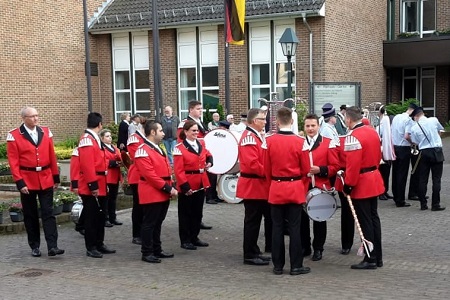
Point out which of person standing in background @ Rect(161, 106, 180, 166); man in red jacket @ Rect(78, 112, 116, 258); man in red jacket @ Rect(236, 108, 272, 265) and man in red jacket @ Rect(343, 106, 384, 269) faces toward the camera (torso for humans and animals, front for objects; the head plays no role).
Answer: the person standing in background

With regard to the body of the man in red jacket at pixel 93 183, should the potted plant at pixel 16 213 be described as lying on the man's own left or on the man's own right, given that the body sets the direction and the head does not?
on the man's own left

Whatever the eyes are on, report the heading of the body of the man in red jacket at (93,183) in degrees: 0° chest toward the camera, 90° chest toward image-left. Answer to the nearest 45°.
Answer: approximately 270°

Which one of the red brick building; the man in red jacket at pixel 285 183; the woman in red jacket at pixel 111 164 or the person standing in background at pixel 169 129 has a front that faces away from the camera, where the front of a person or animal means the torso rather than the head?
the man in red jacket

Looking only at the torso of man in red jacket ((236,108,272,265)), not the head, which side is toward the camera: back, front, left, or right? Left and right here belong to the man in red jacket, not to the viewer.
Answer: right

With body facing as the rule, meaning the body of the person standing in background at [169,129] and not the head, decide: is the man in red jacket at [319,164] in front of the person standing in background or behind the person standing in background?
in front

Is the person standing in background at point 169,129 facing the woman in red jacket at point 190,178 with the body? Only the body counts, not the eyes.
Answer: yes

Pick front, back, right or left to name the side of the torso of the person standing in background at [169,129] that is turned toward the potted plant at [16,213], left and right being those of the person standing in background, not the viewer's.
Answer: front

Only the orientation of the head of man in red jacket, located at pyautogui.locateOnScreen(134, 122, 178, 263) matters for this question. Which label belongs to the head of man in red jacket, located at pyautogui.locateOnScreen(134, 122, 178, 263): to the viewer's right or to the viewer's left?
to the viewer's right

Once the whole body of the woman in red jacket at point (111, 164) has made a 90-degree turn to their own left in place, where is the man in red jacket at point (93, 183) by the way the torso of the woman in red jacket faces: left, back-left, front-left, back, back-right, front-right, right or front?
back-right

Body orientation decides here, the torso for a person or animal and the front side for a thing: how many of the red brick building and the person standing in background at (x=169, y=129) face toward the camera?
2

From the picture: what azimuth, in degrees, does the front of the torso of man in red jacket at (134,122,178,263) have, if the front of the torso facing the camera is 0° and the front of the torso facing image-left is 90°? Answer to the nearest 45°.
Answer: approximately 270°

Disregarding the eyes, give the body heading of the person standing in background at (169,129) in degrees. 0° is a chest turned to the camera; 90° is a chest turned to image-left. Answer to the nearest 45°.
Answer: approximately 0°

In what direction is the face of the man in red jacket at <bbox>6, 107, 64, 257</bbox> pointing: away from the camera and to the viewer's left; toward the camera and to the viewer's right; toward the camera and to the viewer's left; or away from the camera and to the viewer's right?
toward the camera and to the viewer's right
